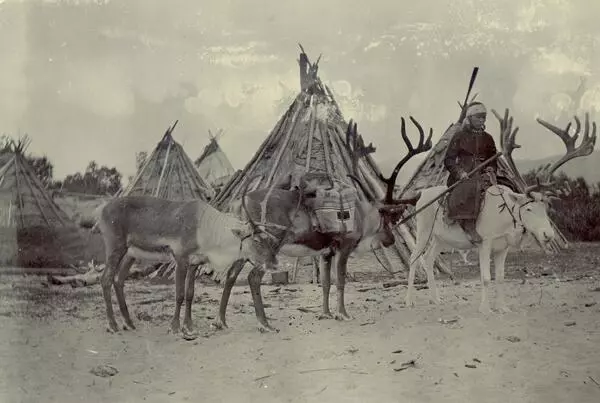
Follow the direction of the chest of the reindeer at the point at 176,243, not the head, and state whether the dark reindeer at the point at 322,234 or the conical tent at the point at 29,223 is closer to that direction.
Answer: the dark reindeer

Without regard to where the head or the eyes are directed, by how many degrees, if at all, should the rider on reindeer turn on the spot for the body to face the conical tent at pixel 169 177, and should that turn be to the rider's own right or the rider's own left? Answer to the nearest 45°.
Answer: approximately 135° to the rider's own right

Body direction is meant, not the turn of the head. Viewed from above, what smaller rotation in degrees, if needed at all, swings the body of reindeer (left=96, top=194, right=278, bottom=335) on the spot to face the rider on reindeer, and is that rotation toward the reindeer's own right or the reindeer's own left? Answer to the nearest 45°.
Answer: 0° — it already faces them

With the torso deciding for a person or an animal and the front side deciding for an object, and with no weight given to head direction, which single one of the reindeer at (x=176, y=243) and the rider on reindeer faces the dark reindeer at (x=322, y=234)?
the reindeer

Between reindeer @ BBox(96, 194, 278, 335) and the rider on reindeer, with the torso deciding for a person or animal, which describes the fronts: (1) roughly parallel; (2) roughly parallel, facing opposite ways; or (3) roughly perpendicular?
roughly perpendicular

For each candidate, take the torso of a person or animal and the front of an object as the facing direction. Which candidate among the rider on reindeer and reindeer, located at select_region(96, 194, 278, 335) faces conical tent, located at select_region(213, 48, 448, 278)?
the reindeer

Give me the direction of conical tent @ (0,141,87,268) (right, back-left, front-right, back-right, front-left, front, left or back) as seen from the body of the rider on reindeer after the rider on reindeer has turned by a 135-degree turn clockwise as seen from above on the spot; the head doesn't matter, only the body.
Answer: front

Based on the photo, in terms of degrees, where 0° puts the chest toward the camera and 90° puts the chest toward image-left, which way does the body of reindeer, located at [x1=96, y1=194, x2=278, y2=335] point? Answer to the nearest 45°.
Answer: approximately 270°

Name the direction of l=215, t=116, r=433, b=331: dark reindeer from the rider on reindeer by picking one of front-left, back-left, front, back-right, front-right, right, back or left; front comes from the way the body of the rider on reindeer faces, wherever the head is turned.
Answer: back-right

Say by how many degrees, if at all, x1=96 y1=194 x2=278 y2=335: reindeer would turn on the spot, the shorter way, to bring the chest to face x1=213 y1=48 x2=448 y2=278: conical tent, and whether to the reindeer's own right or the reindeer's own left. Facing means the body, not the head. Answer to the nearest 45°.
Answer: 0° — it already faces it
